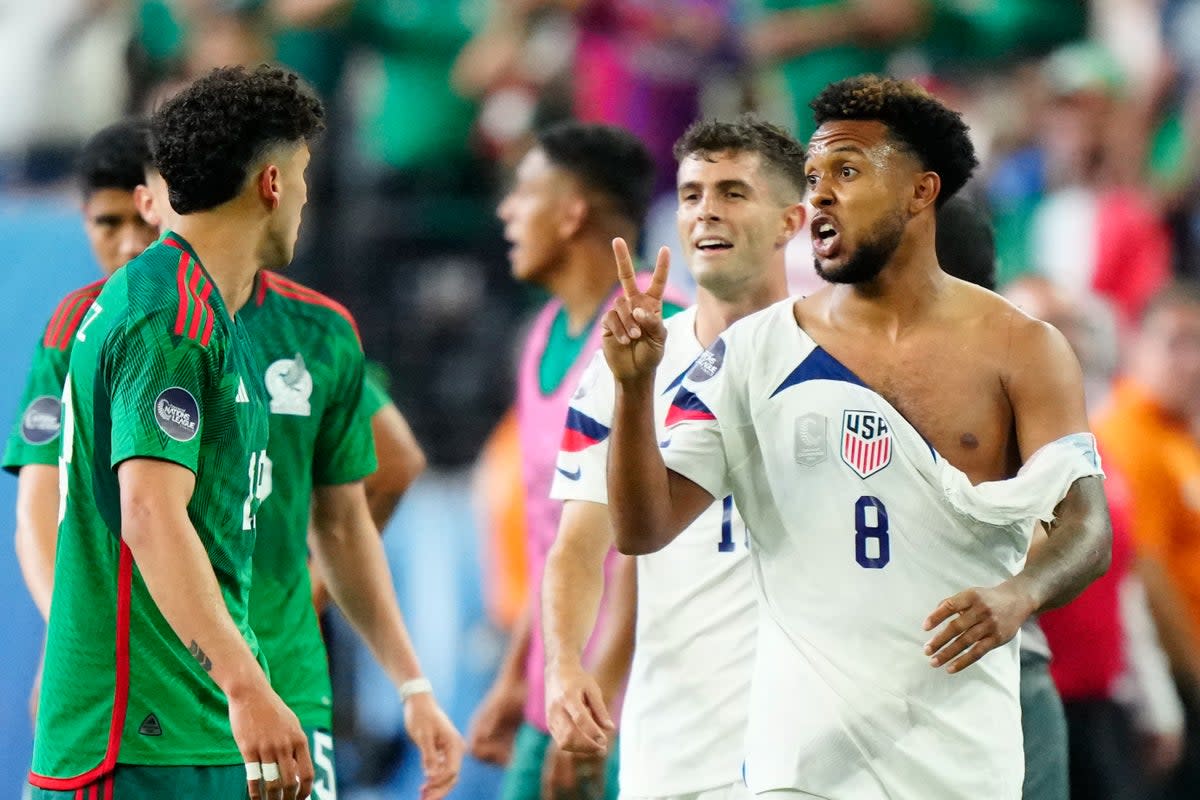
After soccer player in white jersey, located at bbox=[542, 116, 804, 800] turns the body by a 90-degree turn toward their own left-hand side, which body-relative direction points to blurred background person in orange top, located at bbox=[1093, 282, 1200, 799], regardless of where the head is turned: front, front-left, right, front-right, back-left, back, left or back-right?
front-left

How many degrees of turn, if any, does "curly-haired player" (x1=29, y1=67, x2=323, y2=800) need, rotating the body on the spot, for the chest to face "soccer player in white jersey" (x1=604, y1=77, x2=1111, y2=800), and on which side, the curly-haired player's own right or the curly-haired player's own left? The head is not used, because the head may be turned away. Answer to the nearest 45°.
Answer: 0° — they already face them

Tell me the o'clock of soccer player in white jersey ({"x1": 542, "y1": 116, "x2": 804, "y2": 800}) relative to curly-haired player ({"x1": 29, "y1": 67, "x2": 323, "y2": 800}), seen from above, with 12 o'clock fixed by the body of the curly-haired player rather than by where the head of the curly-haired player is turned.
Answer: The soccer player in white jersey is roughly at 11 o'clock from the curly-haired player.

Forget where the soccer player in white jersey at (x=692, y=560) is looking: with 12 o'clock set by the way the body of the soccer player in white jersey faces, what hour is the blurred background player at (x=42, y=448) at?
The blurred background player is roughly at 3 o'clock from the soccer player in white jersey.

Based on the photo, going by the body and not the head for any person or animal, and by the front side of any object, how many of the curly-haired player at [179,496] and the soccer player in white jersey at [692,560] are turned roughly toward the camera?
1

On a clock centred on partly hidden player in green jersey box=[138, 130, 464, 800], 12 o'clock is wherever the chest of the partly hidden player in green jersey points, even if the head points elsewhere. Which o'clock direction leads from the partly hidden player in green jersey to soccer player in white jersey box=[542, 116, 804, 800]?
The soccer player in white jersey is roughly at 8 o'clock from the partly hidden player in green jersey.

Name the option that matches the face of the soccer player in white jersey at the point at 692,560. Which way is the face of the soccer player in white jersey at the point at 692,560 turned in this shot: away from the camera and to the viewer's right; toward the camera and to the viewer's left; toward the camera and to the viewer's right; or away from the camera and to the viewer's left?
toward the camera and to the viewer's left

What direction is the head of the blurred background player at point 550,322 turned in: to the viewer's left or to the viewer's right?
to the viewer's left

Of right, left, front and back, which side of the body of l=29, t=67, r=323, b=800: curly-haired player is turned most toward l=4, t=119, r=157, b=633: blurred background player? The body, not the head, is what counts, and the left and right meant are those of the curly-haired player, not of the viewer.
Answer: left

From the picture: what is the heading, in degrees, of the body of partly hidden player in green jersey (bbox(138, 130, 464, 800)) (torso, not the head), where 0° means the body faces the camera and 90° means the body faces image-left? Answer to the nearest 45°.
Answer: approximately 45°

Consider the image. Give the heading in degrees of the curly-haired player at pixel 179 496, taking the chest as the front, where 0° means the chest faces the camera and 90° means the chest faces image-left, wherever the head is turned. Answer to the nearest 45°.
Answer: approximately 270°
